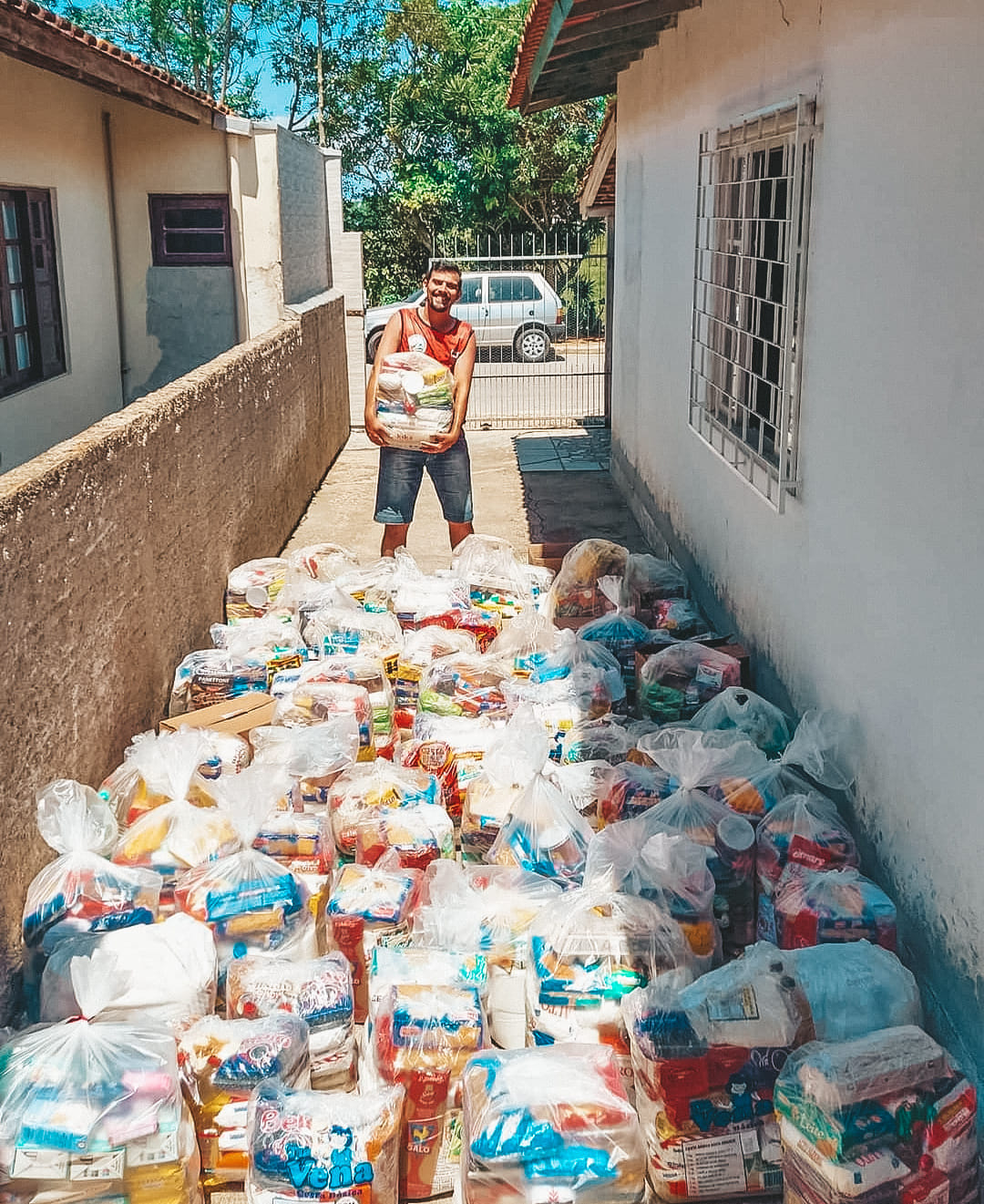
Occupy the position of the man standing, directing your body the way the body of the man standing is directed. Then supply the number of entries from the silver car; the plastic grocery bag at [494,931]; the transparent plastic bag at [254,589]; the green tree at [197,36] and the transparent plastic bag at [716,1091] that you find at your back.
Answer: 2

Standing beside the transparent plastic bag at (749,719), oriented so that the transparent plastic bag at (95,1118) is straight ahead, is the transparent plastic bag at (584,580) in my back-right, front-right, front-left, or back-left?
back-right

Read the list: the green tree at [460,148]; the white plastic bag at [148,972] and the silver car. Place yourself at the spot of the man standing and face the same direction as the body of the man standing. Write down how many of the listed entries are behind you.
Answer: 2

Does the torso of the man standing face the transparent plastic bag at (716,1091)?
yes

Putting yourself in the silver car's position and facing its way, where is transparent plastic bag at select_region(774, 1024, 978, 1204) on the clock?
The transparent plastic bag is roughly at 9 o'clock from the silver car.

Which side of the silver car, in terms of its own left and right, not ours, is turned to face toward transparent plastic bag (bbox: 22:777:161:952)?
left

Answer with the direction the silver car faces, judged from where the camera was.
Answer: facing to the left of the viewer

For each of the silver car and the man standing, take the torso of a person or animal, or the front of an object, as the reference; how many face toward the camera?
1

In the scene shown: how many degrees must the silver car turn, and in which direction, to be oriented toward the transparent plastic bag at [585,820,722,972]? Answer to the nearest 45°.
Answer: approximately 90° to its left

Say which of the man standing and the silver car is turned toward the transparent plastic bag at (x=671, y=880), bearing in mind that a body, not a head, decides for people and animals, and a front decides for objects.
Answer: the man standing

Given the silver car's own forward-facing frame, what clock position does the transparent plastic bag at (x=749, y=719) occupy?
The transparent plastic bag is roughly at 9 o'clock from the silver car.

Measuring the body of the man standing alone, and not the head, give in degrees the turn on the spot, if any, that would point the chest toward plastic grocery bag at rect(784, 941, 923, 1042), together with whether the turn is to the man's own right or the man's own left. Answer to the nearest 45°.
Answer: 0° — they already face it

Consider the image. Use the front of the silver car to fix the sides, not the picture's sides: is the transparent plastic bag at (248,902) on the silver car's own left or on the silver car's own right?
on the silver car's own left

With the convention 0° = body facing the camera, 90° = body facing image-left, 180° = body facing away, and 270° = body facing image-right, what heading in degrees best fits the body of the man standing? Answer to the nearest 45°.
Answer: approximately 0°

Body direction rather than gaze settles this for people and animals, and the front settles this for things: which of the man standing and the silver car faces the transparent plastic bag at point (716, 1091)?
the man standing
